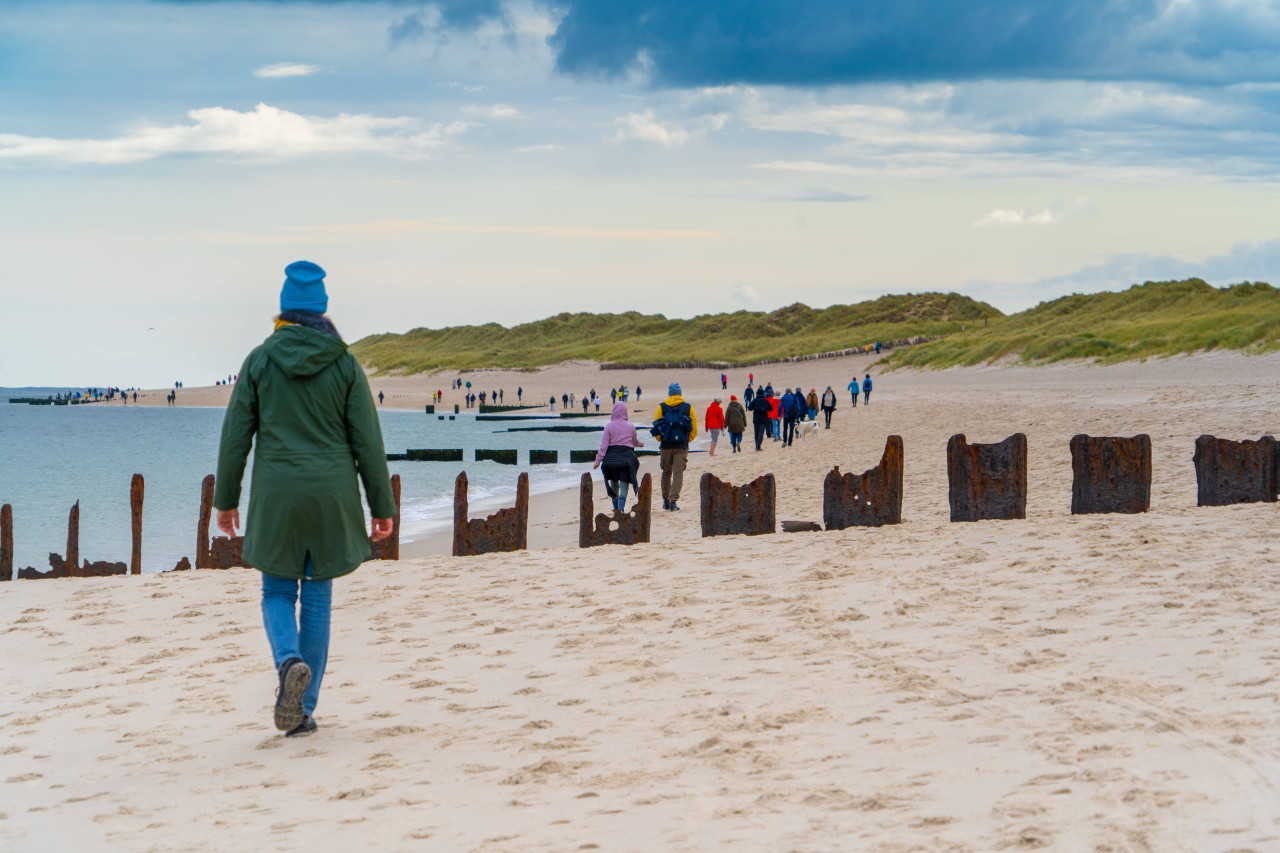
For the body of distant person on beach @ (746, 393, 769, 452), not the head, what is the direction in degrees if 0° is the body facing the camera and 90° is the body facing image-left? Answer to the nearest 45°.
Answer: approximately 180°

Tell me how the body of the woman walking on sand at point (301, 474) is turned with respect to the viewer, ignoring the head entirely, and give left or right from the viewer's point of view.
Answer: facing away from the viewer

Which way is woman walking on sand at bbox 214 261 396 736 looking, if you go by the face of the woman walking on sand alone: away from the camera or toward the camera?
away from the camera

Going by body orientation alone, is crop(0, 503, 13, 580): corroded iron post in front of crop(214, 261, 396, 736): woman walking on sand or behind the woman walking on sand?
in front

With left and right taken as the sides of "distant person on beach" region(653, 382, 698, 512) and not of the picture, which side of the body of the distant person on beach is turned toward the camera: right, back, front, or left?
back

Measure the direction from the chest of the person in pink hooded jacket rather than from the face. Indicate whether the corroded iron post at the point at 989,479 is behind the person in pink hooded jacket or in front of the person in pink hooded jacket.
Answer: behind

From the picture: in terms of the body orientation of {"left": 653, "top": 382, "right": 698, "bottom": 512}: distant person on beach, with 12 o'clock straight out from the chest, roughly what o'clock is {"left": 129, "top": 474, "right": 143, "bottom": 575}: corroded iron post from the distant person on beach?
The corroded iron post is roughly at 8 o'clock from the distant person on beach.

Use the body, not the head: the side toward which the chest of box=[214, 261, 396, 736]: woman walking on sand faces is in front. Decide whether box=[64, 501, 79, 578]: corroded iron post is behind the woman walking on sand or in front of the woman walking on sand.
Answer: in front

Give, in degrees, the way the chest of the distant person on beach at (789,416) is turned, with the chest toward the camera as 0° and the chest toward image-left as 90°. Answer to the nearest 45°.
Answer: approximately 180°

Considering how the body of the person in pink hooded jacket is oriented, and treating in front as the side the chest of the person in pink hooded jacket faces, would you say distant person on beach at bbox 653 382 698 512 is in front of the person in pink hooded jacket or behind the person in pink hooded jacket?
in front

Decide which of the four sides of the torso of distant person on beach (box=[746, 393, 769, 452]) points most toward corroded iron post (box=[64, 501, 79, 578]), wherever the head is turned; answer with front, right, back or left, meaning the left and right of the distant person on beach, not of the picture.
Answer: back

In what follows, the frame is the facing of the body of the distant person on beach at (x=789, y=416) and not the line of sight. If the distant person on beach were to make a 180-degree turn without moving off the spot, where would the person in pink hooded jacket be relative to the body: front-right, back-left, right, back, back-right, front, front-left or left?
front
